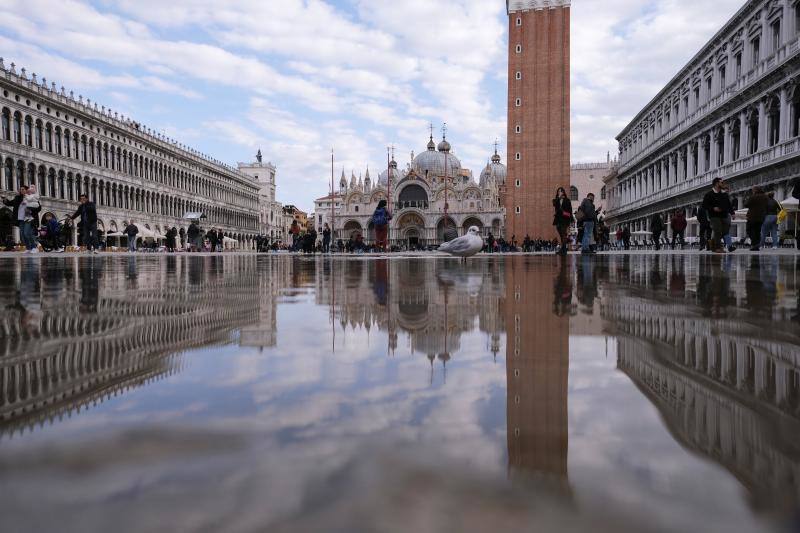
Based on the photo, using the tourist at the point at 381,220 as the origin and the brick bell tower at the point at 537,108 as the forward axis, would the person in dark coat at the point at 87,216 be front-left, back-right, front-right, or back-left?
back-left

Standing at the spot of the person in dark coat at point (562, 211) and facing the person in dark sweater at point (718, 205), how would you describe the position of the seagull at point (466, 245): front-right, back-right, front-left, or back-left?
back-right
